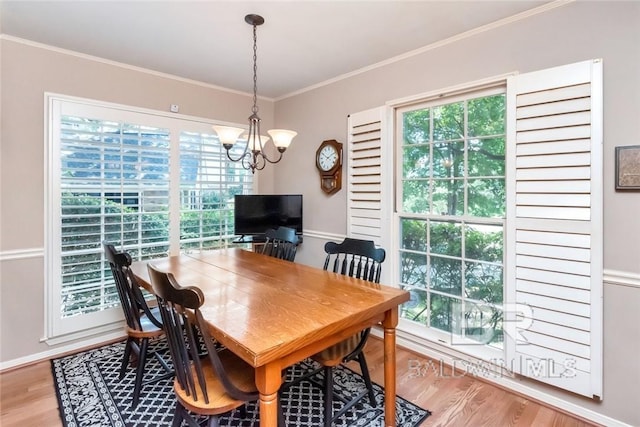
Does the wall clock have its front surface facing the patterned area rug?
yes

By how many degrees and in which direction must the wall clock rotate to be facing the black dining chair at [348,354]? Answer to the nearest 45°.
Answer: approximately 45° to its left

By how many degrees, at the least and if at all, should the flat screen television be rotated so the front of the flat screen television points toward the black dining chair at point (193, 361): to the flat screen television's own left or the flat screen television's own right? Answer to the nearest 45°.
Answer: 0° — it already faces it

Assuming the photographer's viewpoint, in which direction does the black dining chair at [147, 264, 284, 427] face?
facing away from the viewer and to the right of the viewer

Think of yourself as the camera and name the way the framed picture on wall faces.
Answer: facing the viewer and to the left of the viewer

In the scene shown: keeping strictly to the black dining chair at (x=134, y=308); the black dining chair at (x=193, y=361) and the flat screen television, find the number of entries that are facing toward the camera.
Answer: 1

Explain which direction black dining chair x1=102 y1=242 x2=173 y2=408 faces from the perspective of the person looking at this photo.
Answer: facing away from the viewer and to the right of the viewer

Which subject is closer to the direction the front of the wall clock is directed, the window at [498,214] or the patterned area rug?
the patterned area rug

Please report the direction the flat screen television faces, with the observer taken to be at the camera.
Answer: facing the viewer

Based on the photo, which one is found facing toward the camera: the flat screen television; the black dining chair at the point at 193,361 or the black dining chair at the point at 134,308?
the flat screen television

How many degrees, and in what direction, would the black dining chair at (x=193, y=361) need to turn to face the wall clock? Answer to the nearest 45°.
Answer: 0° — it already faces it

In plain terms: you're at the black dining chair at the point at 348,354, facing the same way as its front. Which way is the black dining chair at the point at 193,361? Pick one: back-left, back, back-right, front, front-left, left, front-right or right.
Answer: front

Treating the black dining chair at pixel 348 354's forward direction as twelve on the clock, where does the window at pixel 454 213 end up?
The window is roughly at 6 o'clock from the black dining chair.

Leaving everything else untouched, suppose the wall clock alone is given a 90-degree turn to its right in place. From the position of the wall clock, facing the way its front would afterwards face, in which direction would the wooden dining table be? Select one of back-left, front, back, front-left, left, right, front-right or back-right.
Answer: back-left

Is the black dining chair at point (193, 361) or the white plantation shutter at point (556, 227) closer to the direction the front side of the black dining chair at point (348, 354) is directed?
the black dining chair

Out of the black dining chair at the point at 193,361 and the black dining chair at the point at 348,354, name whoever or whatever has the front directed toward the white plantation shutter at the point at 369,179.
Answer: the black dining chair at the point at 193,361

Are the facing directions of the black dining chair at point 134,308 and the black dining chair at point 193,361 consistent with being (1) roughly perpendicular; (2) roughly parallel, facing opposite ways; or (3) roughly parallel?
roughly parallel
